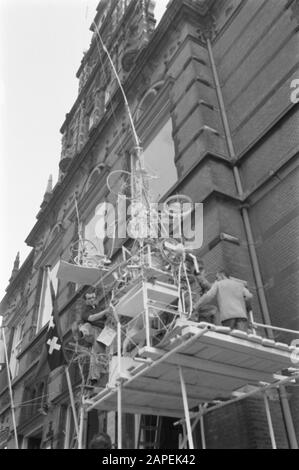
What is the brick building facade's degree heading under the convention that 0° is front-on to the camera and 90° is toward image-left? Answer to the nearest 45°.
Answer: approximately 45°
